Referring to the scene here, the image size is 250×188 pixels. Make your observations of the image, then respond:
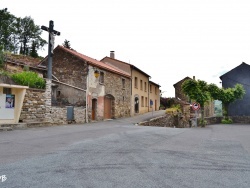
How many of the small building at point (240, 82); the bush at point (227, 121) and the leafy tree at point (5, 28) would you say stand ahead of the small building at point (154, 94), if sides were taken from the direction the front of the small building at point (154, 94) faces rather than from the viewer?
2

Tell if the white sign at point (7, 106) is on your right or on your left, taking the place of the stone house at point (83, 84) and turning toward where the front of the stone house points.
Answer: on your right

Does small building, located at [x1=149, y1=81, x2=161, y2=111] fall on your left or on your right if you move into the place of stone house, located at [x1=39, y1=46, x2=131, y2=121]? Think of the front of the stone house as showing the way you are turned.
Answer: on your left

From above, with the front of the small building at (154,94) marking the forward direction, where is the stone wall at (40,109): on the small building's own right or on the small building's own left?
on the small building's own right

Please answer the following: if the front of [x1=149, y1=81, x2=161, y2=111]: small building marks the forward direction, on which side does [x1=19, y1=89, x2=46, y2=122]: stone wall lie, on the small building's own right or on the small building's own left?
on the small building's own right

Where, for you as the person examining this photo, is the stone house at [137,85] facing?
facing the viewer and to the right of the viewer

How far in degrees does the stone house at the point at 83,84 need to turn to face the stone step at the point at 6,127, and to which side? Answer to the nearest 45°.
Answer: approximately 45° to its right
